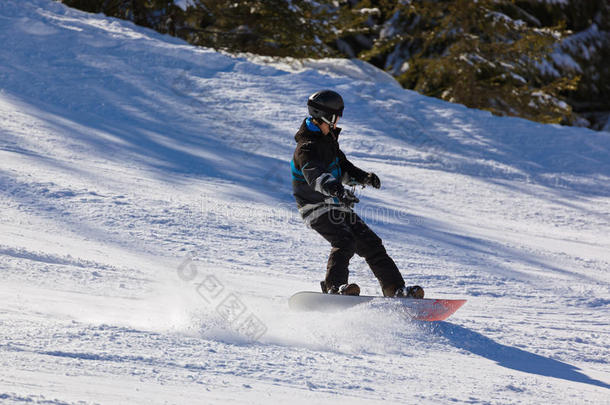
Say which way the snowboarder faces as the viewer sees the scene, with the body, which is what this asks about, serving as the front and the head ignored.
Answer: to the viewer's right
